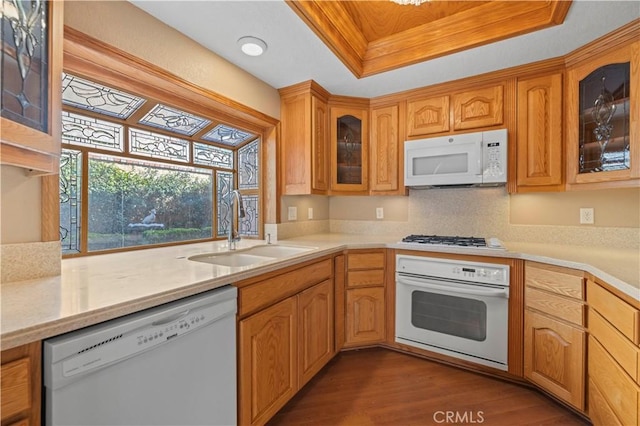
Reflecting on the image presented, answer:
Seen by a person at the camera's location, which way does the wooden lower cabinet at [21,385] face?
facing the viewer and to the right of the viewer

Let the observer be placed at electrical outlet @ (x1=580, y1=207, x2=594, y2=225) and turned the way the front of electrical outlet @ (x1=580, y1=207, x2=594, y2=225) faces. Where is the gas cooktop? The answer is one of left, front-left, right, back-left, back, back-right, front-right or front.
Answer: front-right

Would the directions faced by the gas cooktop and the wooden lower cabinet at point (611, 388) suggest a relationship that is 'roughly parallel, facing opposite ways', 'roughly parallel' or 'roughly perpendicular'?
roughly perpendicular

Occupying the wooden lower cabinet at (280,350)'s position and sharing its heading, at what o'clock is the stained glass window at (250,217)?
The stained glass window is roughly at 7 o'clock from the wooden lower cabinet.

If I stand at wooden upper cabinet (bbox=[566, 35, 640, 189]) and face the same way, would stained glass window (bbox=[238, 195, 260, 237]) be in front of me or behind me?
in front

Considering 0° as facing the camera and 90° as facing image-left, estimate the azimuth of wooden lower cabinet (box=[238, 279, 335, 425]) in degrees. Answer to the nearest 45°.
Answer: approximately 315°

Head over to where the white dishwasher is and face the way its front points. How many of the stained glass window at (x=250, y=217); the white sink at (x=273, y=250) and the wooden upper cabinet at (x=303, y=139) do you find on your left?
3

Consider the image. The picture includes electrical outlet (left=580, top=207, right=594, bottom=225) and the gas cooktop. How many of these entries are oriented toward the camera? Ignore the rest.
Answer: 2

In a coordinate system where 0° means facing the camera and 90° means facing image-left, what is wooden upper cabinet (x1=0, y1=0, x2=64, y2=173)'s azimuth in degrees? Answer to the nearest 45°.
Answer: approximately 315°

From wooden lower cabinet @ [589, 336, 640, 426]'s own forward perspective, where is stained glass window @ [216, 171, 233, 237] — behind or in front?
in front
